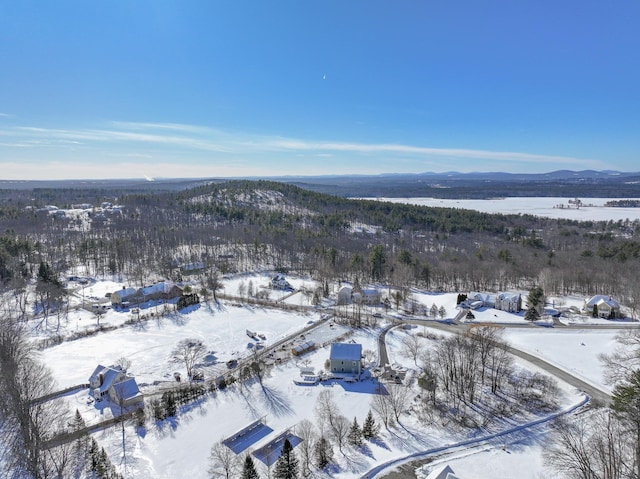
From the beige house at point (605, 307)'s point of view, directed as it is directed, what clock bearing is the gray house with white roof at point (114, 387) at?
The gray house with white roof is roughly at 1 o'clock from the beige house.

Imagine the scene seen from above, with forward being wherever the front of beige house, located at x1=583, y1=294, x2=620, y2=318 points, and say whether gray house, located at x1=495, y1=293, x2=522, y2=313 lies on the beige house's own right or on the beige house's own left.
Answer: on the beige house's own right

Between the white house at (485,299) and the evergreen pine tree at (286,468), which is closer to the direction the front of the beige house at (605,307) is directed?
the evergreen pine tree

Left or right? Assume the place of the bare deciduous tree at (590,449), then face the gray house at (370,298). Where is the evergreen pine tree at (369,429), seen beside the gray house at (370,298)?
left

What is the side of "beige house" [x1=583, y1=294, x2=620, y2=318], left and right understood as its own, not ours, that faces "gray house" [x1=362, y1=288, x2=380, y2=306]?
right

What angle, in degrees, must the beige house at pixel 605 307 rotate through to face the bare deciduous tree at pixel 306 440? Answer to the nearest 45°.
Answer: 0° — it already faces it

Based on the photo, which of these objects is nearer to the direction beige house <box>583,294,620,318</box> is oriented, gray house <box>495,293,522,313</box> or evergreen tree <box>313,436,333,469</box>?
the evergreen tree

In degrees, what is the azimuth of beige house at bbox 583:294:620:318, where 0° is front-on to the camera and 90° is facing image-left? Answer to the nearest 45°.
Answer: approximately 0°

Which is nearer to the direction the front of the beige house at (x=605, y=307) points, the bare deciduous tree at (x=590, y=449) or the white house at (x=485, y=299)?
the bare deciduous tree

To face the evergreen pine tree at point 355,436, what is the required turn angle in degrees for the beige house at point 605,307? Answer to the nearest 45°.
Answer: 0° — it already faces it

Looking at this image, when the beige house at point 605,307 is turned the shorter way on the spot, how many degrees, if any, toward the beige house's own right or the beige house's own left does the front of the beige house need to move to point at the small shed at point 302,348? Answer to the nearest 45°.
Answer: approximately 45° to the beige house's own right

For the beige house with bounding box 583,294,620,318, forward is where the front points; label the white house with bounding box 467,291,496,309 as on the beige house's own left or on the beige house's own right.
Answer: on the beige house's own right
